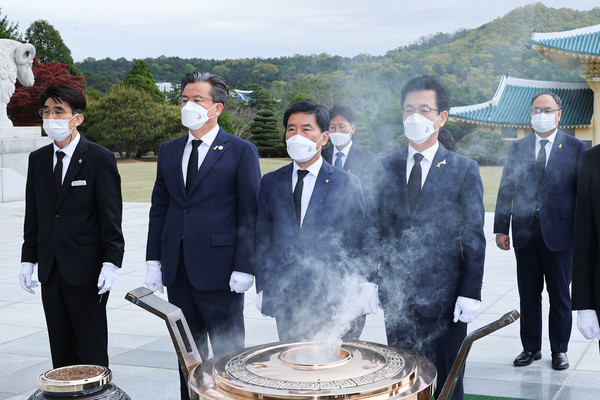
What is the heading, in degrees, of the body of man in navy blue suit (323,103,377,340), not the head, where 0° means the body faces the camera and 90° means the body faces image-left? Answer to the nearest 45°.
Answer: approximately 45°

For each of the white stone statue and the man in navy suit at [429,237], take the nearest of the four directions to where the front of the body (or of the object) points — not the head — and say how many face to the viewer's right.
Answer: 1

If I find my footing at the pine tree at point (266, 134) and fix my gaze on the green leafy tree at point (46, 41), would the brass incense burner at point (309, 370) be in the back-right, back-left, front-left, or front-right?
back-left

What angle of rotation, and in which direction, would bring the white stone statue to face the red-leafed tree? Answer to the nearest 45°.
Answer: approximately 90° to its left

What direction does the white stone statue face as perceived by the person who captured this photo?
facing to the right of the viewer

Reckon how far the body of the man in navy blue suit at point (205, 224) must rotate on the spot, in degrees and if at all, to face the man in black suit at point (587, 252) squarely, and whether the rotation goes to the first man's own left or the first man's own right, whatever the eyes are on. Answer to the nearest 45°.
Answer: approximately 90° to the first man's own left

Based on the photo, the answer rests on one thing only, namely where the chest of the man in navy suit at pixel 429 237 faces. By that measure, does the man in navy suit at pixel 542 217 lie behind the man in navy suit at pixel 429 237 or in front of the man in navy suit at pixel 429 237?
behind

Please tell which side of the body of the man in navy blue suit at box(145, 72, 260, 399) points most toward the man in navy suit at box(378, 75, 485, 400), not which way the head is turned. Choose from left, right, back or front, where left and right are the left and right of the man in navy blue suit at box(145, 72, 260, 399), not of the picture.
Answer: left

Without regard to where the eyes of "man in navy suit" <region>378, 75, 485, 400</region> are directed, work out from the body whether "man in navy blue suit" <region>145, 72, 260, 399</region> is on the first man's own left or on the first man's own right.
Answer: on the first man's own right

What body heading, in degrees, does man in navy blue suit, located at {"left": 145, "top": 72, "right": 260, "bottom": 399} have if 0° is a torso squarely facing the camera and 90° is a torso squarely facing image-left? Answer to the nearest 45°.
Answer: approximately 45°
